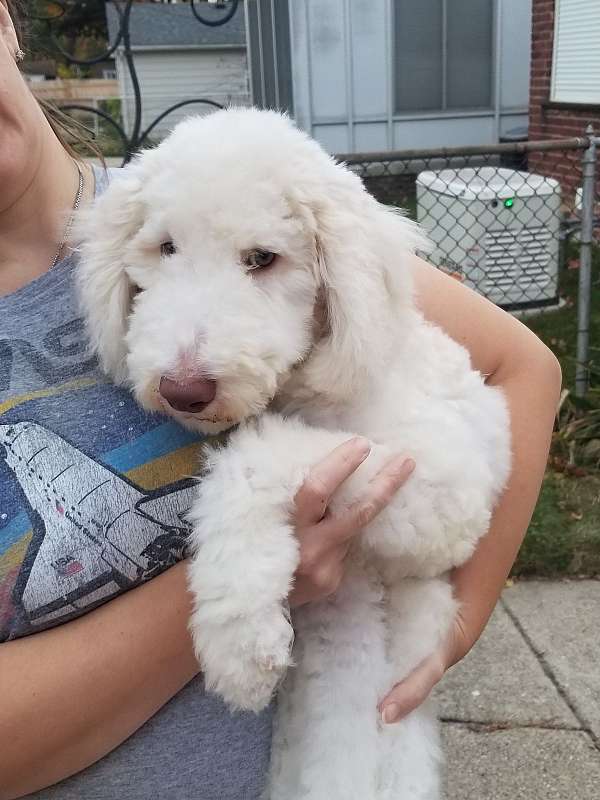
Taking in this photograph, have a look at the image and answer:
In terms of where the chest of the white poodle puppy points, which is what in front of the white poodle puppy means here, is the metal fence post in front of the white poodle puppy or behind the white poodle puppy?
behind

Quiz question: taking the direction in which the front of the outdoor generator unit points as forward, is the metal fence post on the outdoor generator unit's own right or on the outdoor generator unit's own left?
on the outdoor generator unit's own left

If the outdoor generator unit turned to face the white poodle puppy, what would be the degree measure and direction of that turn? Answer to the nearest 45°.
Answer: approximately 45° to its left

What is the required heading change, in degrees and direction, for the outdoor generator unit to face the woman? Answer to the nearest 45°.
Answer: approximately 45° to its left

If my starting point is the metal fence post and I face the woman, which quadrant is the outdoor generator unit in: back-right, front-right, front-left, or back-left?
back-right

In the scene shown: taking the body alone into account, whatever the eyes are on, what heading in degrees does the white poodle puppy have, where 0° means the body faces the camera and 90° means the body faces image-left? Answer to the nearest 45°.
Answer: approximately 45°

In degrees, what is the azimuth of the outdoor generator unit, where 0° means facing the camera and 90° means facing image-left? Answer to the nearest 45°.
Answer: approximately 45°
